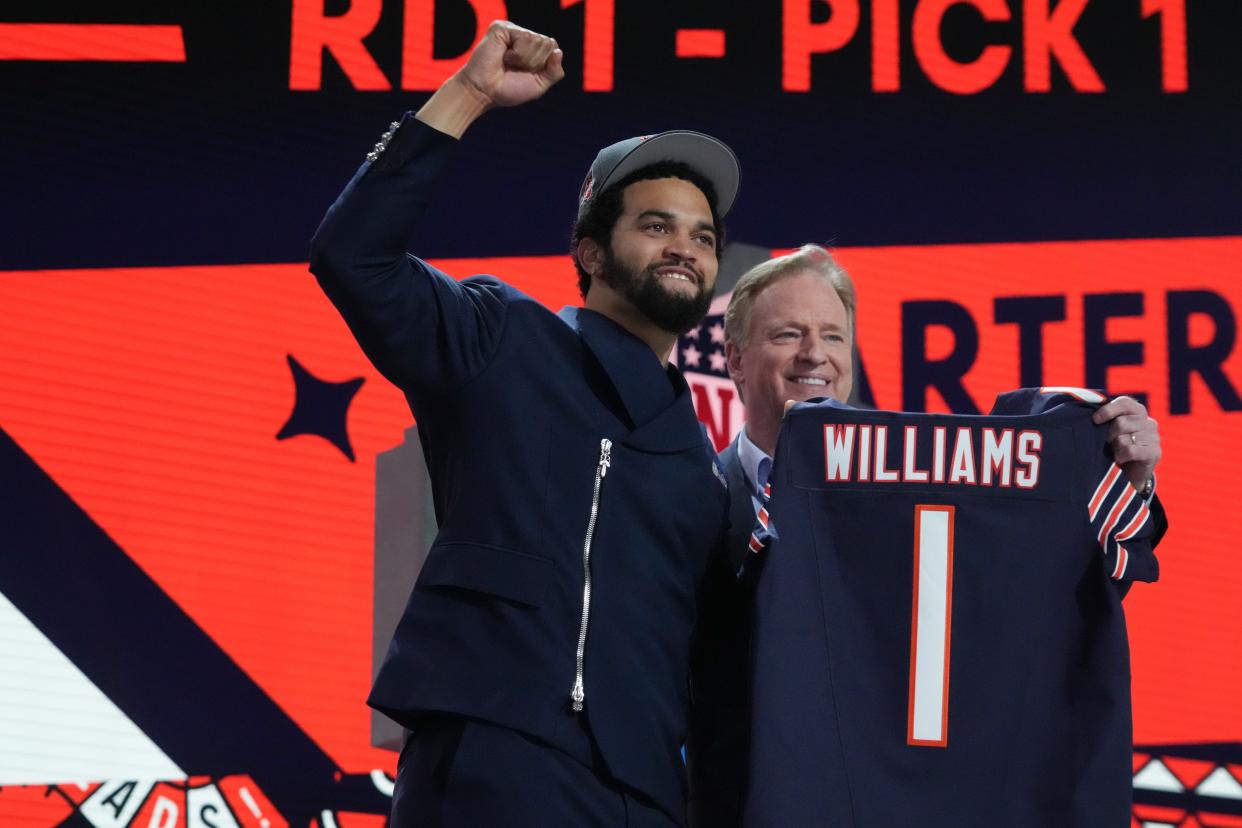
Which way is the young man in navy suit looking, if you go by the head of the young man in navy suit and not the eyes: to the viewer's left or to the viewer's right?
to the viewer's right

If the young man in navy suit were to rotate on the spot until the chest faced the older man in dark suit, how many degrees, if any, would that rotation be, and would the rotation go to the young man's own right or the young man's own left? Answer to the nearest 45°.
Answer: approximately 90° to the young man's own left

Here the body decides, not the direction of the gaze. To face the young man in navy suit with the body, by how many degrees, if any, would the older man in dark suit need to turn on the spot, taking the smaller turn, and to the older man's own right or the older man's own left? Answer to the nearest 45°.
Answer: approximately 45° to the older man's own right

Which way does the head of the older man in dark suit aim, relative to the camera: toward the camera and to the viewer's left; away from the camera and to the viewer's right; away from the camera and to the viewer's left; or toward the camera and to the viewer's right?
toward the camera and to the viewer's right

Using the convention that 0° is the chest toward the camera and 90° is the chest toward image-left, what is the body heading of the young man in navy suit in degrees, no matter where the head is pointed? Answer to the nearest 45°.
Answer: approximately 315°
